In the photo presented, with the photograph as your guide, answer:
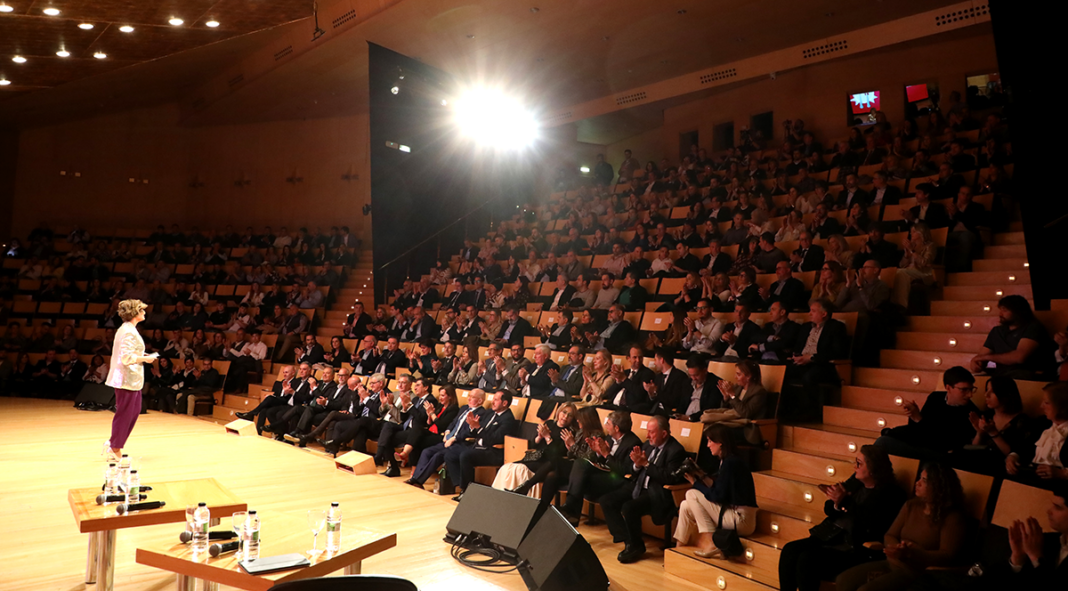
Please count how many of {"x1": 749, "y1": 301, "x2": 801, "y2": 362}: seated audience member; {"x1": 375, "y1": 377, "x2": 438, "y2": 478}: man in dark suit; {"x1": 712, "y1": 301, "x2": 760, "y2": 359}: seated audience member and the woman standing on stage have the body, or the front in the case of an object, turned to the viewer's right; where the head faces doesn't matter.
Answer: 1

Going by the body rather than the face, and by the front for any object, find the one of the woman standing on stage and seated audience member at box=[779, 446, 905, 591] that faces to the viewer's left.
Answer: the seated audience member

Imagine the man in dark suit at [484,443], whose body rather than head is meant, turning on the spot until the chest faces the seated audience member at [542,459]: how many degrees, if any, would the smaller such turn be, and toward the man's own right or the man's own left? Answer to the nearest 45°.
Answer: approximately 90° to the man's own left

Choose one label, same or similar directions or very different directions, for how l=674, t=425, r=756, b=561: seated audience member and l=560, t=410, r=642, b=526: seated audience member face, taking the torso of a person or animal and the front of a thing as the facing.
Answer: same or similar directions

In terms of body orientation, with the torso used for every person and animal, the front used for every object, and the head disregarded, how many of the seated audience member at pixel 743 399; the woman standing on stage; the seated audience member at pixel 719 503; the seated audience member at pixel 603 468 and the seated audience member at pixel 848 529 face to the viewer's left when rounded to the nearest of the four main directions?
4

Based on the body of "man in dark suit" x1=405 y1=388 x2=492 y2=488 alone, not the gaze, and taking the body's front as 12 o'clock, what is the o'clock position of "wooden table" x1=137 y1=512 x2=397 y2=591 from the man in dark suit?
The wooden table is roughly at 11 o'clock from the man in dark suit.

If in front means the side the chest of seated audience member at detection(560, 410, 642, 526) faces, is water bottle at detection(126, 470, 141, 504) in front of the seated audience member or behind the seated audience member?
in front

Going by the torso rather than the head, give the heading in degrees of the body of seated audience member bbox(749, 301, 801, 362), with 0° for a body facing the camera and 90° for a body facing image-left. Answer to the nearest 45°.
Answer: approximately 45°

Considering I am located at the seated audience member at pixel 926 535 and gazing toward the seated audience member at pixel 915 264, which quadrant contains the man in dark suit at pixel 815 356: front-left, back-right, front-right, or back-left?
front-left

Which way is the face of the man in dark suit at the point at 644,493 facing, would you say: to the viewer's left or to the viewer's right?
to the viewer's left

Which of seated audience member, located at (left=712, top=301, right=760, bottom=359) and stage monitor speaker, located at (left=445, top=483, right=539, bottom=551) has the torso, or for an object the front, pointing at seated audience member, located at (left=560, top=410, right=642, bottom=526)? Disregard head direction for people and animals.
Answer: seated audience member, located at (left=712, top=301, right=760, bottom=359)

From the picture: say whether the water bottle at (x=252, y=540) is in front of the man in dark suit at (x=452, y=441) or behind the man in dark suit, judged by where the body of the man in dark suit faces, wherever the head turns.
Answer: in front

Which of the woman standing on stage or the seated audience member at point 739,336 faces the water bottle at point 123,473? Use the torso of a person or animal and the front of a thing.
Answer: the seated audience member

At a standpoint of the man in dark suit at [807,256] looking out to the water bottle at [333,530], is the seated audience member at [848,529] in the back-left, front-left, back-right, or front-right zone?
front-left

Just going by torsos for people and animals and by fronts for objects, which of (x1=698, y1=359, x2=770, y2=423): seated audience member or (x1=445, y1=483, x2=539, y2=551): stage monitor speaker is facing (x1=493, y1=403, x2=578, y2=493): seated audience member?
(x1=698, y1=359, x2=770, y2=423): seated audience member

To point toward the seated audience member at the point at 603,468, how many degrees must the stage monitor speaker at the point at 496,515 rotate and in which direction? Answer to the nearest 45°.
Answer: approximately 180°

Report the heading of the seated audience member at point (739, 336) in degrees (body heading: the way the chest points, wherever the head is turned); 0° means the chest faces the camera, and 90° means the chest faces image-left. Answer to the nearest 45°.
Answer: approximately 45°

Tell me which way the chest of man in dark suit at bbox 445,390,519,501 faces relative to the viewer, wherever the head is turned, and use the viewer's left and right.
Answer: facing the viewer and to the left of the viewer

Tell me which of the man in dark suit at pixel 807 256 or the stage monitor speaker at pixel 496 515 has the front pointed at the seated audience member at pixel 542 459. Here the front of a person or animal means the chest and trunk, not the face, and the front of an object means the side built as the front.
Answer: the man in dark suit

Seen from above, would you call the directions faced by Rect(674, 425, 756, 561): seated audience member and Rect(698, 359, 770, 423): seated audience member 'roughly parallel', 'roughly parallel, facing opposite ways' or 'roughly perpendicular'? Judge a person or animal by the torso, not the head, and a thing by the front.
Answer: roughly parallel

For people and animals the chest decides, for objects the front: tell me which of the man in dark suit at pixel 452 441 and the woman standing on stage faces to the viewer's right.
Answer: the woman standing on stage

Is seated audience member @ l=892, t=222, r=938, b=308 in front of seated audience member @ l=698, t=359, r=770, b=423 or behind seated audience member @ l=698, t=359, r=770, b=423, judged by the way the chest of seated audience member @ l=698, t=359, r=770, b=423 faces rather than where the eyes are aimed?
behind

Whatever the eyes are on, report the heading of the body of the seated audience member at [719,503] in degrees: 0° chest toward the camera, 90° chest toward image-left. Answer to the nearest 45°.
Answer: approximately 90°
